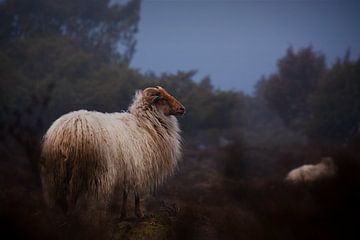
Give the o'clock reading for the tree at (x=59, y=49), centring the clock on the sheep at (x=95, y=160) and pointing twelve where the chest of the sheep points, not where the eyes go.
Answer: The tree is roughly at 10 o'clock from the sheep.

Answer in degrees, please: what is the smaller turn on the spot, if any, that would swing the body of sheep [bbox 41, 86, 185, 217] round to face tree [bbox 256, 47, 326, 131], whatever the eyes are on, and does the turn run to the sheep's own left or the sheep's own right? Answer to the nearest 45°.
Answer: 0° — it already faces it

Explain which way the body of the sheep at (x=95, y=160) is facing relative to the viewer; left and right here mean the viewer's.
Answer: facing away from the viewer and to the right of the viewer

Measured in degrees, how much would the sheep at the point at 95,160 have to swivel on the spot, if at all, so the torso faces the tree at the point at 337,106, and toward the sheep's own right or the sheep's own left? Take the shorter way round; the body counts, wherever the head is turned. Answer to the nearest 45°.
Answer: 0° — it already faces it

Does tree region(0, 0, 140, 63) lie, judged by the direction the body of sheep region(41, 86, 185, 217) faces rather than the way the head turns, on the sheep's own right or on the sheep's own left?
on the sheep's own left

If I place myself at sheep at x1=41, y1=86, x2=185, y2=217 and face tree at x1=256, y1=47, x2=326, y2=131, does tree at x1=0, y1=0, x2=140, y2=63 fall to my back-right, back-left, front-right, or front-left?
front-left
